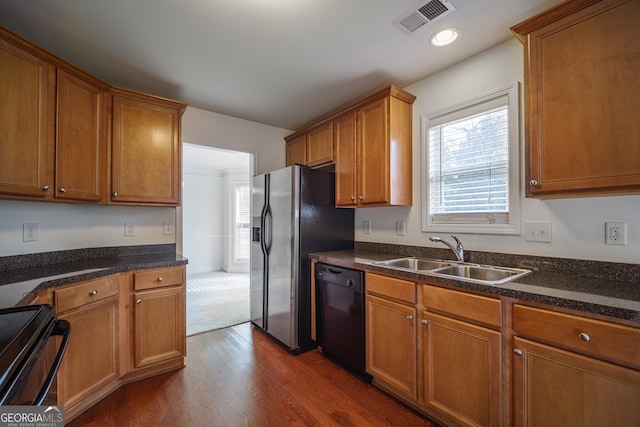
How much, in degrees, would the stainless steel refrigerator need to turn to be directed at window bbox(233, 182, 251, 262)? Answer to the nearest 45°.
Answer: approximately 135° to its right

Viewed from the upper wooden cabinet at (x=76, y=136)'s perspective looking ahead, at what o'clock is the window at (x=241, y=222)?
The window is roughly at 9 o'clock from the upper wooden cabinet.

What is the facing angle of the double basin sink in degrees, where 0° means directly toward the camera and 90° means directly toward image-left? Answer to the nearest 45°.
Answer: approximately 45°

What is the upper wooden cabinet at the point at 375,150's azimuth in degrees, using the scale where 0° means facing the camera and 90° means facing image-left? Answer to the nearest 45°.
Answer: approximately 45°

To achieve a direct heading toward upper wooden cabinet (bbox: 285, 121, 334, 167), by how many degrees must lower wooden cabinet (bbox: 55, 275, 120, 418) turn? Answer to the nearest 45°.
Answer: approximately 45° to its left

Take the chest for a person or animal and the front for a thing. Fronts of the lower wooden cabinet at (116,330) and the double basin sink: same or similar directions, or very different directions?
very different directions

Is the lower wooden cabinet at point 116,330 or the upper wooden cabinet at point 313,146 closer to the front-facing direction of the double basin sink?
the lower wooden cabinet

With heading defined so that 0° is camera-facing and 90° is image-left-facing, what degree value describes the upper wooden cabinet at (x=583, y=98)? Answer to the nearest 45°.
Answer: approximately 45°

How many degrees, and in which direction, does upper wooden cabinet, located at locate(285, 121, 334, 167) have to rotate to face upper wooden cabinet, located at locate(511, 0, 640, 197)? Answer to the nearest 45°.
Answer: approximately 90° to its left

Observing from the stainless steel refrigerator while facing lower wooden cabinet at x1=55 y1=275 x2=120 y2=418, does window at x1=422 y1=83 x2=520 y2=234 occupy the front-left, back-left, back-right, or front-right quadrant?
back-left

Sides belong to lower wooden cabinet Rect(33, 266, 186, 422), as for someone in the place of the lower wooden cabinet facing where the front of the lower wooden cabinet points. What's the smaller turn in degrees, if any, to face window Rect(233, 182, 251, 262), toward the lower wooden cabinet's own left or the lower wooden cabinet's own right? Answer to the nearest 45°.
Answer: approximately 90° to the lower wooden cabinet's own left

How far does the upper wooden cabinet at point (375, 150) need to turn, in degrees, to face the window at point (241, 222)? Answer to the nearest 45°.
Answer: approximately 90° to its right

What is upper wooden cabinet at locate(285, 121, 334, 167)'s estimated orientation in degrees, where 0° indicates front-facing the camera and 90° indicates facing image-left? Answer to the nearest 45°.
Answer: approximately 45°
